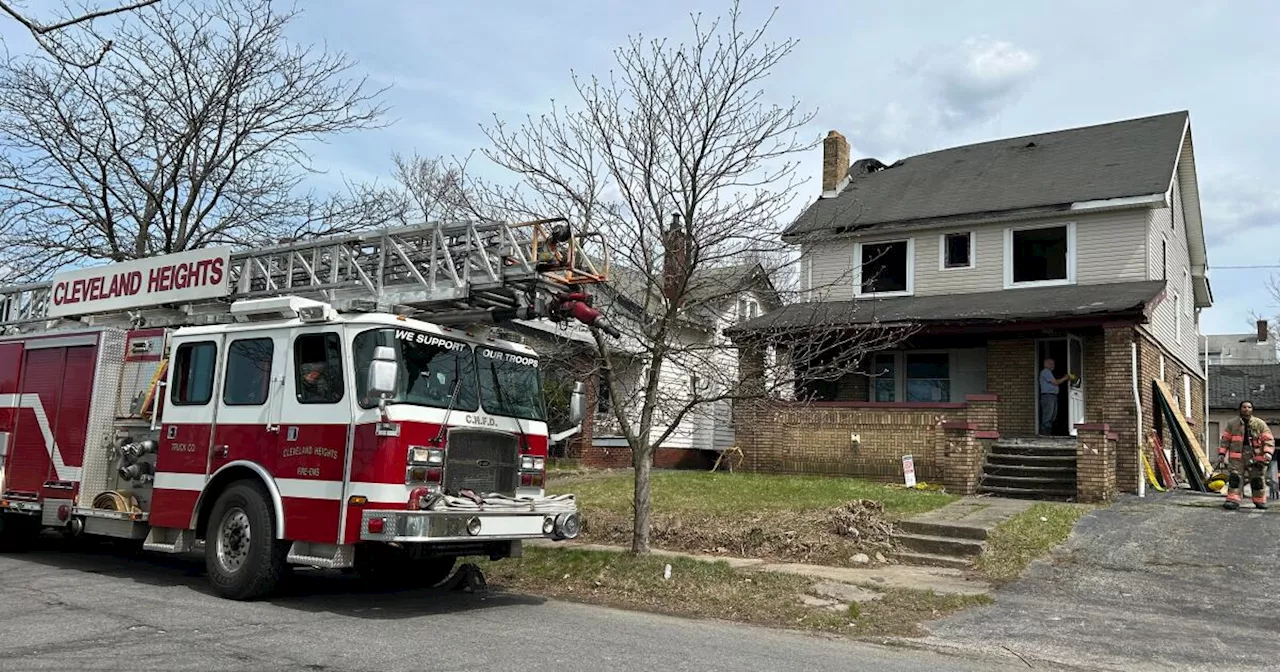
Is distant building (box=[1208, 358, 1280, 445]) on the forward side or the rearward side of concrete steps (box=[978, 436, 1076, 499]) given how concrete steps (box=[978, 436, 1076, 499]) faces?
on the rearward side

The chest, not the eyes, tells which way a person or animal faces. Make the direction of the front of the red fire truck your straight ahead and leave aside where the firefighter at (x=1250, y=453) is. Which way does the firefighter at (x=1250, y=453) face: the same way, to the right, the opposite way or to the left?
to the right

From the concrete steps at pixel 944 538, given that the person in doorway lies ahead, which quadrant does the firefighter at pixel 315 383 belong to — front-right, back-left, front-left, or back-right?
back-left

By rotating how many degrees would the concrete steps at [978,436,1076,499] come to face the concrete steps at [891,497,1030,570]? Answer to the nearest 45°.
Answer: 0° — it already faces it

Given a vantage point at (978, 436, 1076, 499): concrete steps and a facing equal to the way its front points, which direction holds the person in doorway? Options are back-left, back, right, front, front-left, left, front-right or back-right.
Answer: back

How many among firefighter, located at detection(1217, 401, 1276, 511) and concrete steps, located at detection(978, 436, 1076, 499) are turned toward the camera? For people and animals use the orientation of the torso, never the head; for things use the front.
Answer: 2

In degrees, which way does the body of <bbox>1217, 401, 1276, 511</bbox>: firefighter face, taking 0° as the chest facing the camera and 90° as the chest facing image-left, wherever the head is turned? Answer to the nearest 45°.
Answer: approximately 0°

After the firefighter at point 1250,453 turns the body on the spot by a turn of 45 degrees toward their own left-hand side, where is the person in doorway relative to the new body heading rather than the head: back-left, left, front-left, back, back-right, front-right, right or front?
back

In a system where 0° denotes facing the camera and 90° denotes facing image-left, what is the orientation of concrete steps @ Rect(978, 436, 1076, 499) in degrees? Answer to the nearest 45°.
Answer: approximately 0°

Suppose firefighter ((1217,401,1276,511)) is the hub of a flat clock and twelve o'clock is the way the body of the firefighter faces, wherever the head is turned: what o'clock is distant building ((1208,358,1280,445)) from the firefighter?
The distant building is roughly at 6 o'clock from the firefighter.
